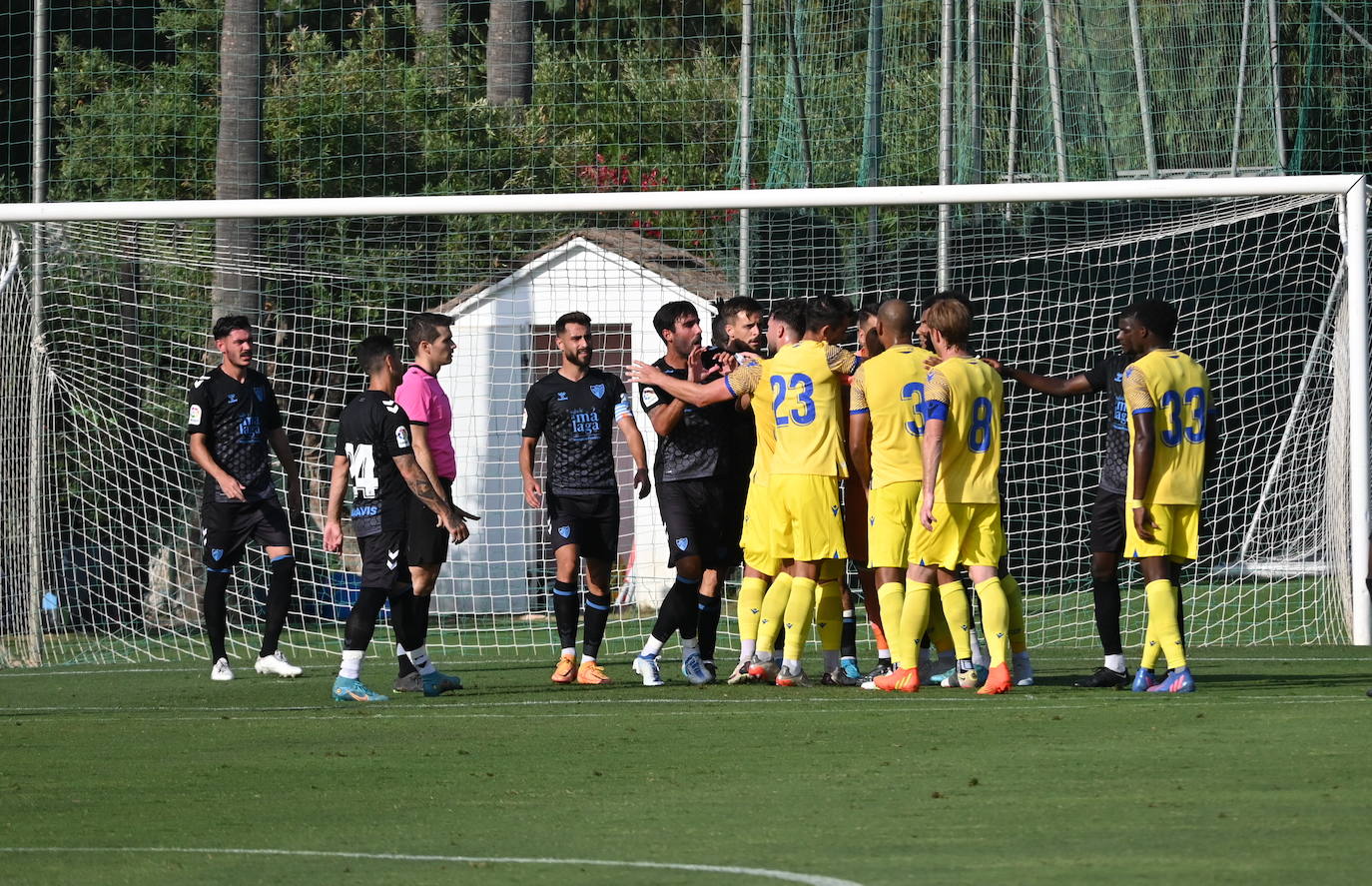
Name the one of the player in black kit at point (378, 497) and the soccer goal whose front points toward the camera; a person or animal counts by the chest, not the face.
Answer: the soccer goal

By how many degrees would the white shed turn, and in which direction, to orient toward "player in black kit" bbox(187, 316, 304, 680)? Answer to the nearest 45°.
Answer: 0° — it already faces them

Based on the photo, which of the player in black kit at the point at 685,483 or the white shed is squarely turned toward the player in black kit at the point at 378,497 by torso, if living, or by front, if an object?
the white shed

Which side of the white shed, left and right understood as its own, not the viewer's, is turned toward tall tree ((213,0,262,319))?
right

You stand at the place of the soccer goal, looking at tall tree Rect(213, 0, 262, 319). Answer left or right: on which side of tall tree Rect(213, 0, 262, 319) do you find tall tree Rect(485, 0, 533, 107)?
right

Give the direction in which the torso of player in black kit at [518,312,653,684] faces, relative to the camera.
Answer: toward the camera

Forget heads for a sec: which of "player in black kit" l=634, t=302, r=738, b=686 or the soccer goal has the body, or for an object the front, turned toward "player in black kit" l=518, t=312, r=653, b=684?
the soccer goal

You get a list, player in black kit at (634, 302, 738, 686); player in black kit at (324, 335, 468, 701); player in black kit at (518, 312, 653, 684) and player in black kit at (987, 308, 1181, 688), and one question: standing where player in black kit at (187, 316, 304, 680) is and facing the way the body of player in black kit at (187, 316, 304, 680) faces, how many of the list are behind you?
0

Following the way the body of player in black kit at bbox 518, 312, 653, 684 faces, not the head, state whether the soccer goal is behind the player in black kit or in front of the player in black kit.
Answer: behind

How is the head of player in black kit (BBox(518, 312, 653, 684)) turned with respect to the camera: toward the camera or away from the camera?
toward the camera

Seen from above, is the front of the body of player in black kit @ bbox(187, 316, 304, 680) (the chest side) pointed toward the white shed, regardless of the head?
no

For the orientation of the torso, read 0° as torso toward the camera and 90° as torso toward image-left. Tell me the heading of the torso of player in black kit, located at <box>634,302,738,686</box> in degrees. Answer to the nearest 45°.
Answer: approximately 315°

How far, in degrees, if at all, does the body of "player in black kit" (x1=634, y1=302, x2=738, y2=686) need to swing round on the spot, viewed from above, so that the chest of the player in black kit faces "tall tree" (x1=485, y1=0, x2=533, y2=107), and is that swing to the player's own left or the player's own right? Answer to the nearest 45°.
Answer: approximately 135° to the player's own left

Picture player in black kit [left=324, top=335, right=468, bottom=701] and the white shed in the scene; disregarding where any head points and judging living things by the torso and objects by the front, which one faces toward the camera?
the white shed

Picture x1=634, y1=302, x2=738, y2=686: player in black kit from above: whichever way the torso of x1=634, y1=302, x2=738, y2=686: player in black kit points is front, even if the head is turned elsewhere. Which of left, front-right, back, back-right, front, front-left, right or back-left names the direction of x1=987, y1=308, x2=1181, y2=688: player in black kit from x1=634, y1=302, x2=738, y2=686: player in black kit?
front-left

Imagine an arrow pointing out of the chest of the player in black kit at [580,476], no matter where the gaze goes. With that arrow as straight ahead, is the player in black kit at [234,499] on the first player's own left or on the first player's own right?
on the first player's own right

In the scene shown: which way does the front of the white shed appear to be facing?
toward the camera

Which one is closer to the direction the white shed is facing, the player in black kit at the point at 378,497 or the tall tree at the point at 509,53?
the player in black kit

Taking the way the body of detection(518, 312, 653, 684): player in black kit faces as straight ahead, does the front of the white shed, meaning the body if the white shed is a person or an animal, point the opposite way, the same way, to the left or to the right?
the same way
